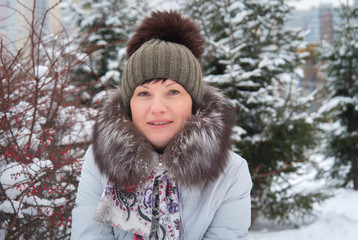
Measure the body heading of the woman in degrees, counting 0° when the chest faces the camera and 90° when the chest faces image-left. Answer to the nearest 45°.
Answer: approximately 0°

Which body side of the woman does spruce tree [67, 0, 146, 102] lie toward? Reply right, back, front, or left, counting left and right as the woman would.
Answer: back

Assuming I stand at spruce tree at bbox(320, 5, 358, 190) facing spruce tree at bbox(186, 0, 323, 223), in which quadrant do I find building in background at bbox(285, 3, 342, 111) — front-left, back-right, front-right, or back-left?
back-right

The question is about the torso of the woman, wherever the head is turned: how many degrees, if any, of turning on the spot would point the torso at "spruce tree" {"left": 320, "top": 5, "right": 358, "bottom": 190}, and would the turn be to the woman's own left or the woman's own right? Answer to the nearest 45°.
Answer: approximately 135° to the woman's own left

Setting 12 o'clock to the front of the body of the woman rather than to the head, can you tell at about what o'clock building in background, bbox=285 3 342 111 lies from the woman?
The building in background is roughly at 7 o'clock from the woman.

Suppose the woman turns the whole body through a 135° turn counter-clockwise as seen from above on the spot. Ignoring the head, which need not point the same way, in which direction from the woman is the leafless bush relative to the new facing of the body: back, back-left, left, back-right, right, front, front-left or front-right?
left
